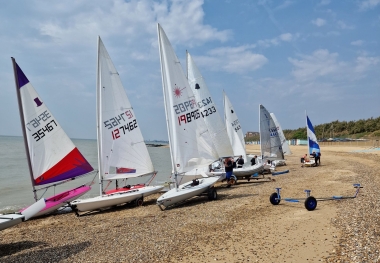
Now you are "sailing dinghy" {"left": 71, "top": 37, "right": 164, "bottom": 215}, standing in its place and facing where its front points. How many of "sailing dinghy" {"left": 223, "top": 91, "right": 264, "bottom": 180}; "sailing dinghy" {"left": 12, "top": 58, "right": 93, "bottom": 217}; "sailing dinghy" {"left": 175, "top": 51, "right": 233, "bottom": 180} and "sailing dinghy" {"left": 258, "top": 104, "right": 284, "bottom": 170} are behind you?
3

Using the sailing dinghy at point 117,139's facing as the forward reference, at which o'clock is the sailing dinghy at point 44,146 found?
the sailing dinghy at point 44,146 is roughly at 1 o'clock from the sailing dinghy at point 117,139.

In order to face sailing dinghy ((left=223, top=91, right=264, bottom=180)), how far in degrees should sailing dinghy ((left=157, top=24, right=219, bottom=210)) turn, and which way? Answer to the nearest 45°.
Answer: approximately 135° to its right

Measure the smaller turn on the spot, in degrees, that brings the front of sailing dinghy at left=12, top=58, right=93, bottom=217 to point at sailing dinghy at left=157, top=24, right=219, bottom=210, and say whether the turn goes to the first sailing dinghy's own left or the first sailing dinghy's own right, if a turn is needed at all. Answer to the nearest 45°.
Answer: approximately 135° to the first sailing dinghy's own left

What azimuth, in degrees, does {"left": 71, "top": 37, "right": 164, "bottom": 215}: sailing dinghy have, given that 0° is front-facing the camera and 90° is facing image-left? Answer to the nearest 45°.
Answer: approximately 45°

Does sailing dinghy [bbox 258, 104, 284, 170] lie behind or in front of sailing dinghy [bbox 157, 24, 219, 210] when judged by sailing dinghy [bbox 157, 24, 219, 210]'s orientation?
behind

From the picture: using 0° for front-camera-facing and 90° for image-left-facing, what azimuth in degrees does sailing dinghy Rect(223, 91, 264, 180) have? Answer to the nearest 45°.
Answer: approximately 45°

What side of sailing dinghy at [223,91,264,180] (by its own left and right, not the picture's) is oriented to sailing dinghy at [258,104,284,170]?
back

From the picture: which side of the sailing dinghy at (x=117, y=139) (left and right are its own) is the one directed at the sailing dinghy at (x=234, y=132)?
back

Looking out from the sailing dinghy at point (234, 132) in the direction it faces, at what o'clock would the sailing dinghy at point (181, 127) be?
the sailing dinghy at point (181, 127) is roughly at 11 o'clock from the sailing dinghy at point (234, 132).
